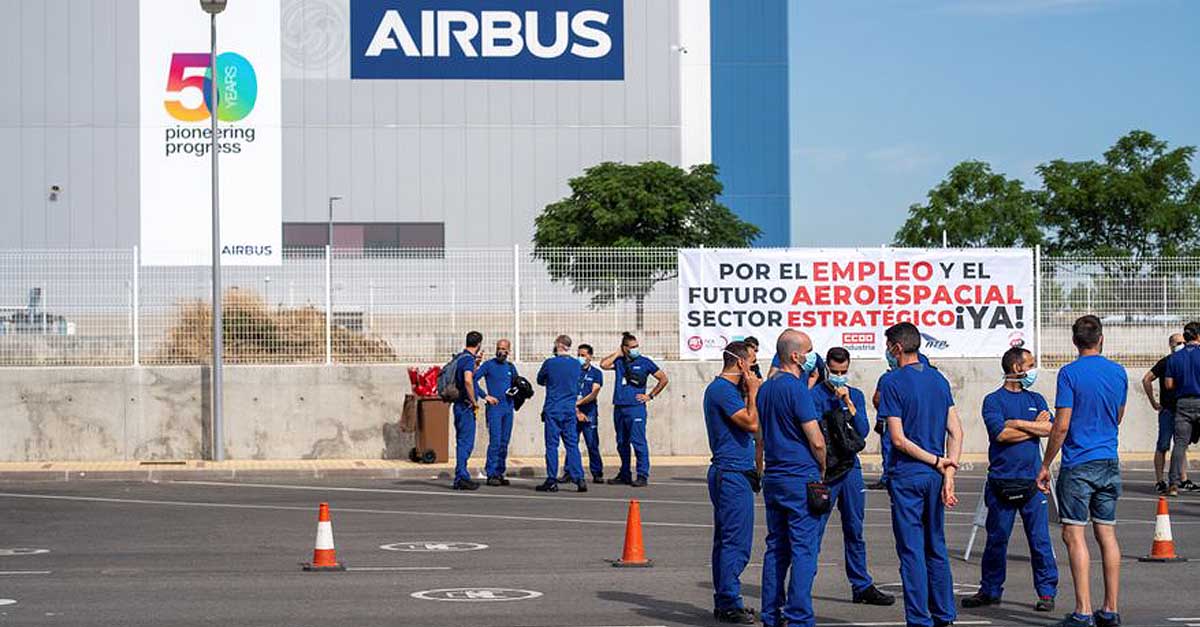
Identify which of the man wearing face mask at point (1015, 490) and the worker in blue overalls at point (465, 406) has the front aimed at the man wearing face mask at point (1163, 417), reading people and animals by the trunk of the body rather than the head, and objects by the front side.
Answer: the worker in blue overalls

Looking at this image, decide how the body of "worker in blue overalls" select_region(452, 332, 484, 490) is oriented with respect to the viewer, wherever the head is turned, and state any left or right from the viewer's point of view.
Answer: facing to the right of the viewer

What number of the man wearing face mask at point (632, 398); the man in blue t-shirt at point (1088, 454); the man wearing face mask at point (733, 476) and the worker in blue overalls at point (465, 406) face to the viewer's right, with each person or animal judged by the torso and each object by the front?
2

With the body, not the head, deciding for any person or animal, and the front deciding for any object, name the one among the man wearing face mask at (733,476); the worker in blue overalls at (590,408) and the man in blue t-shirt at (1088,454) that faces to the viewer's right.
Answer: the man wearing face mask

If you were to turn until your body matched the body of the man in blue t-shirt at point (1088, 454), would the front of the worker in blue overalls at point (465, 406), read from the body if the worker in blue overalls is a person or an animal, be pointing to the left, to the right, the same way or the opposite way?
to the right

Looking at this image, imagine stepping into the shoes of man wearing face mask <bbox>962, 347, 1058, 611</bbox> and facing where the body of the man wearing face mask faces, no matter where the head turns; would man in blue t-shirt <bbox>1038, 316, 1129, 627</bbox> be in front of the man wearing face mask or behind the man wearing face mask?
in front

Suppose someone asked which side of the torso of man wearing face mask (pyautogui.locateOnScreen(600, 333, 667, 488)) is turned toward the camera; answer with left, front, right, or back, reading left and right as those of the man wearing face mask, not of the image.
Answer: front

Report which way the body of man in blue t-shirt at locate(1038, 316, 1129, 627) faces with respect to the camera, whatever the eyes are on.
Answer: away from the camera

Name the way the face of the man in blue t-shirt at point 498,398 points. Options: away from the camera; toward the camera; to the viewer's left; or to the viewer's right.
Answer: toward the camera

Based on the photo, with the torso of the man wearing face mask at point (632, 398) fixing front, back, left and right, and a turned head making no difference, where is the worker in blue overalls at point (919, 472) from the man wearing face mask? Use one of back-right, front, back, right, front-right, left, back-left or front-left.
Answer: front

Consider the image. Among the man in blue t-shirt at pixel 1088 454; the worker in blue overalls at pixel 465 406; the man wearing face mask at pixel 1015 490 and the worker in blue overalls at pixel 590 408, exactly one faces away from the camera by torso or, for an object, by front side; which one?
the man in blue t-shirt

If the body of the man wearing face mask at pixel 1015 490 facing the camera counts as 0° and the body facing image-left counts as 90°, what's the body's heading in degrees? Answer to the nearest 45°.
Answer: approximately 315°

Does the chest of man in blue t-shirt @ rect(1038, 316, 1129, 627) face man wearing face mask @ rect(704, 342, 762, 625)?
no

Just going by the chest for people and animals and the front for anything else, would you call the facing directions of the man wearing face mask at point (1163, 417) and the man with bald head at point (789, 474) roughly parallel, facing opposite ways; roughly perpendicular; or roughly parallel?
roughly perpendicular

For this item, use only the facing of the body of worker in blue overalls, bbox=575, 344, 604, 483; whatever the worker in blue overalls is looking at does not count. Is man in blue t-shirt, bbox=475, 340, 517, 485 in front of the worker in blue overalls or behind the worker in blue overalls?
in front

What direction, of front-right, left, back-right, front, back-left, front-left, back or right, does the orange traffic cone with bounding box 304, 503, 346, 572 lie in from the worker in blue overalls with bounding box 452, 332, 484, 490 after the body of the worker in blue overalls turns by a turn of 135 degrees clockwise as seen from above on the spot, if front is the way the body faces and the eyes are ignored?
front-left

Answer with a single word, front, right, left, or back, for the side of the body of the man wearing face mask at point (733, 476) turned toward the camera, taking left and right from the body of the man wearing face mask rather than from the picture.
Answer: right

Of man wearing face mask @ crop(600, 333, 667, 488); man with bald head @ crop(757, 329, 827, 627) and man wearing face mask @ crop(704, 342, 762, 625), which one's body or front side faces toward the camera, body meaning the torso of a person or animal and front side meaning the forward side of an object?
man wearing face mask @ crop(600, 333, 667, 488)
